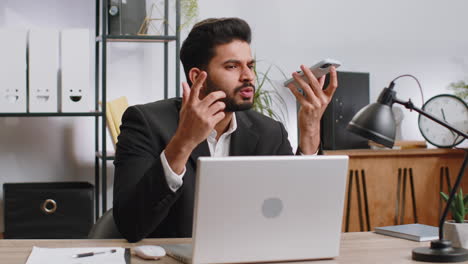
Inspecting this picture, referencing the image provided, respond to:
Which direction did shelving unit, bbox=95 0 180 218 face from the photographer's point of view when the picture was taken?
facing the viewer

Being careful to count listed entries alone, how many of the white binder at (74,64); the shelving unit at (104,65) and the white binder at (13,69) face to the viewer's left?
0

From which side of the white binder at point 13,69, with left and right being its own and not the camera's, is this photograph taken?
front

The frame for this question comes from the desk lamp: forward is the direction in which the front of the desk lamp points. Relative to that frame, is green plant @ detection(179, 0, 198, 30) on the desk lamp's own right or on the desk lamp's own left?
on the desk lamp's own right

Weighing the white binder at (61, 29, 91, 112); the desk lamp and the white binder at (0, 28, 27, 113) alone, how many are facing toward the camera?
2

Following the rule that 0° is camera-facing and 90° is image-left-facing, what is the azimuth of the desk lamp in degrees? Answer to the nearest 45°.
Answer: approximately 90°

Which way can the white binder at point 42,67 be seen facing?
toward the camera

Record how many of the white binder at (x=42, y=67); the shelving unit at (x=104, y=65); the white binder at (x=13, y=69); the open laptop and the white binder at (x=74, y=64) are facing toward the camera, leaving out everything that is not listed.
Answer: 4

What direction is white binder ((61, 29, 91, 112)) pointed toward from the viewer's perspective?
toward the camera

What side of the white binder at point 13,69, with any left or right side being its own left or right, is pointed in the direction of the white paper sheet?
front

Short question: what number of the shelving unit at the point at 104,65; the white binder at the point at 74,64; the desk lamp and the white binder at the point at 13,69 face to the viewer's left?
1

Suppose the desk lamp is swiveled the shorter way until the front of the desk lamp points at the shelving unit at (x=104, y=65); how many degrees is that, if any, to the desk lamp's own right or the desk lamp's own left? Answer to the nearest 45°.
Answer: approximately 45° to the desk lamp's own right
